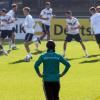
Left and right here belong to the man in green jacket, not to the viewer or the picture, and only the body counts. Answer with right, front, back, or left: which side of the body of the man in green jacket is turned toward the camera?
back
